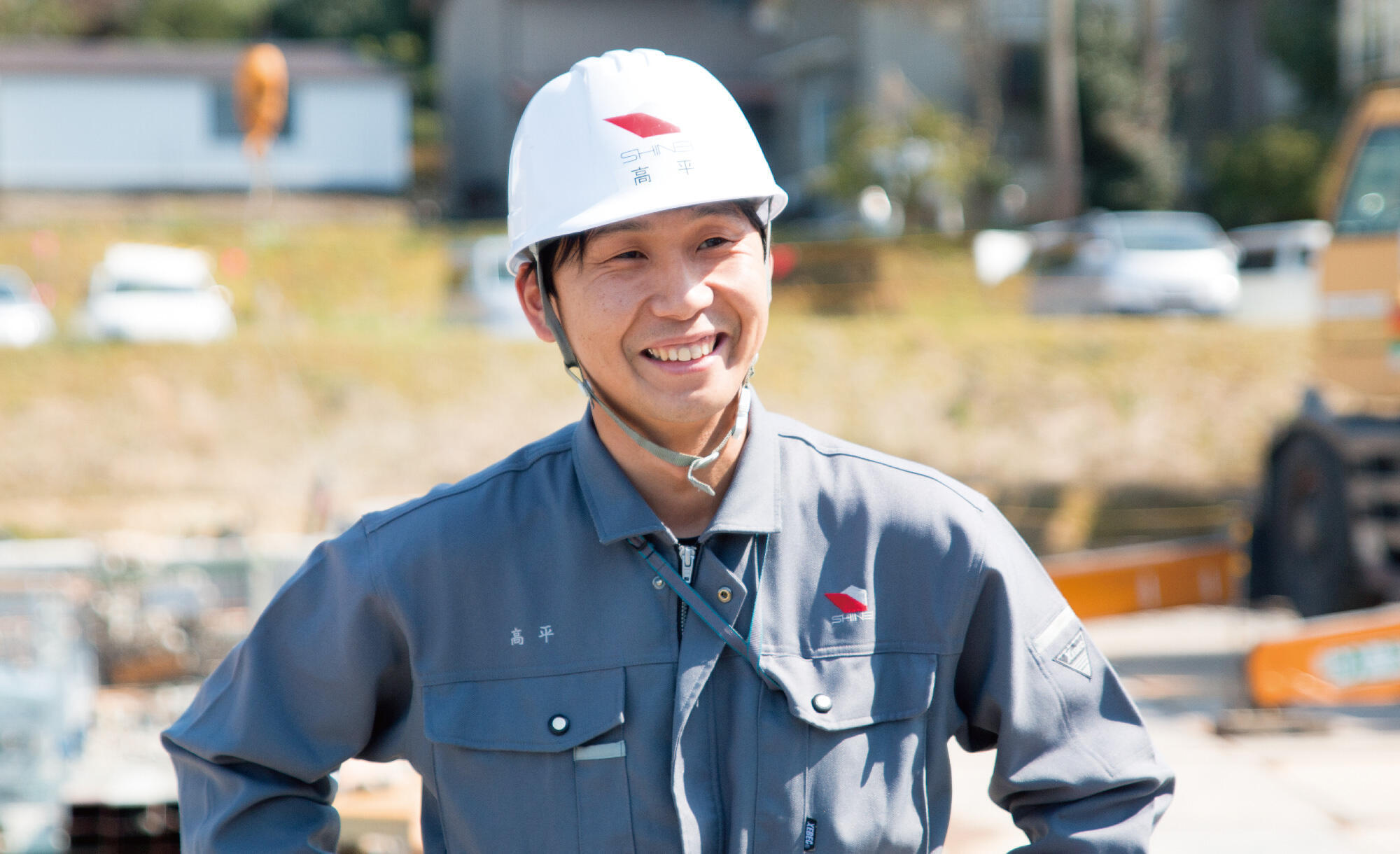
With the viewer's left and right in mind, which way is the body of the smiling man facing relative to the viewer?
facing the viewer

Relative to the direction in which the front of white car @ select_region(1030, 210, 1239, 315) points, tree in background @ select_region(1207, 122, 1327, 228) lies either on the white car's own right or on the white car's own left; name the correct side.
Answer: on the white car's own left

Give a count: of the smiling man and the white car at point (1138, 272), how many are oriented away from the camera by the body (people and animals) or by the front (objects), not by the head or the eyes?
0

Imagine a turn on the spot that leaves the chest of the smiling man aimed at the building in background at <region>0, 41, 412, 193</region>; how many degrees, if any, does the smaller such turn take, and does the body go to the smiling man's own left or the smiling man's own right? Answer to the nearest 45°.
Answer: approximately 180°

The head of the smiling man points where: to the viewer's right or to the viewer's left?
to the viewer's right

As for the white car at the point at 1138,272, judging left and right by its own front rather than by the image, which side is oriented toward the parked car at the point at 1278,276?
left

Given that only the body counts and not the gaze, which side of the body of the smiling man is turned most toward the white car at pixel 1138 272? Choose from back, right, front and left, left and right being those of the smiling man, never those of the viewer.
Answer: back

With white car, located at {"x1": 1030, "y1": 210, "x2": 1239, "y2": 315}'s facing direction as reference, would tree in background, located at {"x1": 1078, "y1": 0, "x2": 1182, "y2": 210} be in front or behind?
behind

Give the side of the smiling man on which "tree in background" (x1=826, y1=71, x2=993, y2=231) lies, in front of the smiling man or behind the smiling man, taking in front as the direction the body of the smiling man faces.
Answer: behind

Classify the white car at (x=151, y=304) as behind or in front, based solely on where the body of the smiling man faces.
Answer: behind
